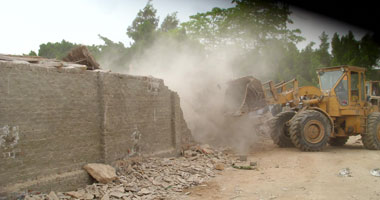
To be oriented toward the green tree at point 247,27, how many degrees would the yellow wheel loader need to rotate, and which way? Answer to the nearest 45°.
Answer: approximately 135° to its right

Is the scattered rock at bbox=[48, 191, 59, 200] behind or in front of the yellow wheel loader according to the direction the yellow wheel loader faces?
in front

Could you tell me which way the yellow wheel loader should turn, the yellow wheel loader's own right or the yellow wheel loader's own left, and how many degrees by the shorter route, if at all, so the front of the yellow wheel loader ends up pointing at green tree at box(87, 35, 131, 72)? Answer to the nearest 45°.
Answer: approximately 90° to the yellow wheel loader's own right

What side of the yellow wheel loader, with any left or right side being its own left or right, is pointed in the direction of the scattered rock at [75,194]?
front

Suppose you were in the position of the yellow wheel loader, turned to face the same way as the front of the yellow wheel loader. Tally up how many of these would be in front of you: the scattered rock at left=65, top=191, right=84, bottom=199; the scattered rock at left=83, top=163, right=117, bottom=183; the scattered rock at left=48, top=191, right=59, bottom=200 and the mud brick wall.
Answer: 4

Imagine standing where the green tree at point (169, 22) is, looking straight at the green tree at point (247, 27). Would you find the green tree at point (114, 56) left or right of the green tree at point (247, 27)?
right

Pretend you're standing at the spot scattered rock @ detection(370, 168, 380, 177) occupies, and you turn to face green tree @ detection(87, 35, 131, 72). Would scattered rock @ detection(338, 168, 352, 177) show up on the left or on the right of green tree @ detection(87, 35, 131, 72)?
left

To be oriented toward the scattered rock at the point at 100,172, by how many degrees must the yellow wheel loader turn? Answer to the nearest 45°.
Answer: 0° — it already faces it

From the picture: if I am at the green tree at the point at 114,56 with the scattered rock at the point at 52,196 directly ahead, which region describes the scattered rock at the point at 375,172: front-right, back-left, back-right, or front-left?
front-left

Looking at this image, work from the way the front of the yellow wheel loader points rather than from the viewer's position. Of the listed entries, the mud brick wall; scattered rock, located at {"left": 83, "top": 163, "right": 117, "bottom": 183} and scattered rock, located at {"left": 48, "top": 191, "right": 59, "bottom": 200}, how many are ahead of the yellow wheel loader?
3

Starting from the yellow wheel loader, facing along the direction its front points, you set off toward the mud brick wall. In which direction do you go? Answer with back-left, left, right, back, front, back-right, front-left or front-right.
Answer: front

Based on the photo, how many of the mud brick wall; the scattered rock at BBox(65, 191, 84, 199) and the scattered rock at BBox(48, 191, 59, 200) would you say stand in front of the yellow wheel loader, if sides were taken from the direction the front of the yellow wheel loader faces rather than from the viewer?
3

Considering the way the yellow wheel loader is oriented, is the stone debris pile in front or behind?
in front

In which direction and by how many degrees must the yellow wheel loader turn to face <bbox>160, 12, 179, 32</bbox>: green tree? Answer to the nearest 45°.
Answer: approximately 90° to its right

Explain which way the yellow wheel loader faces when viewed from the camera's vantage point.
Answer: facing the viewer and to the left of the viewer
